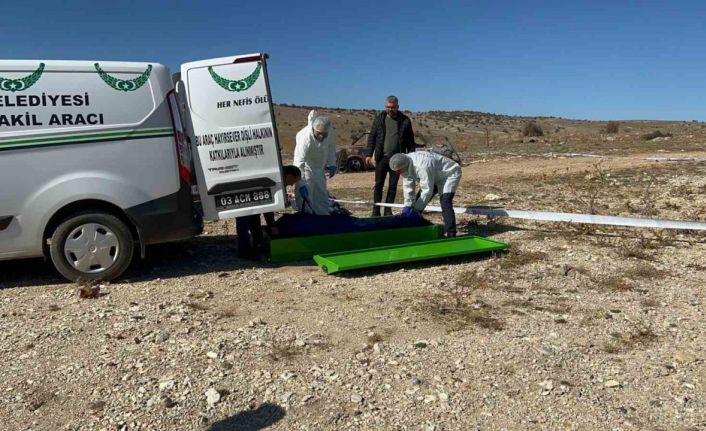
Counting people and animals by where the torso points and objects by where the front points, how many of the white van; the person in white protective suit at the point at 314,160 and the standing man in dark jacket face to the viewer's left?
1

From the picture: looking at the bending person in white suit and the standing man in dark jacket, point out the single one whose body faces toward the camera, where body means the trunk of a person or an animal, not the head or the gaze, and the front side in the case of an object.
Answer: the standing man in dark jacket

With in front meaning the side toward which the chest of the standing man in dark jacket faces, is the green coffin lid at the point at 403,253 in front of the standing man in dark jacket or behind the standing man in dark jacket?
in front

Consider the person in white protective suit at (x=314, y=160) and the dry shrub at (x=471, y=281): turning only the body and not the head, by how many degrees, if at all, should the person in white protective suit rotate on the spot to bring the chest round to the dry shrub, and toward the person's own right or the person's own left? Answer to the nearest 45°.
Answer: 0° — they already face it

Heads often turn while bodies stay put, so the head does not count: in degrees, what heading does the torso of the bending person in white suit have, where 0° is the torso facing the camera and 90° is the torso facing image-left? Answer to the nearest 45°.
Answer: approximately 90°

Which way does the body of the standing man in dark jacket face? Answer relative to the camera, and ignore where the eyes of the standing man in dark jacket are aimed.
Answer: toward the camera

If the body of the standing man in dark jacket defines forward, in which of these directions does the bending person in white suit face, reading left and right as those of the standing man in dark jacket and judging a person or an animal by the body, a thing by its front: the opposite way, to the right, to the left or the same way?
to the right

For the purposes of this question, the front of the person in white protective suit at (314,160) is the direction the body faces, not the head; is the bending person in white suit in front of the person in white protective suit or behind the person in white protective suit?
in front

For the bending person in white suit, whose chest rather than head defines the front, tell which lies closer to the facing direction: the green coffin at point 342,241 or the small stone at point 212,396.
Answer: the green coffin

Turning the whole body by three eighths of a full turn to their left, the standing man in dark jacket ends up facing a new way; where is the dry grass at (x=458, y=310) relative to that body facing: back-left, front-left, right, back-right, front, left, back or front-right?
back-right

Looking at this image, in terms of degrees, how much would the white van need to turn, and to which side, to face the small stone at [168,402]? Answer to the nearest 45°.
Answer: approximately 90° to its left

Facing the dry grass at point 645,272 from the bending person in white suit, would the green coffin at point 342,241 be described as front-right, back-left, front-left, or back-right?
back-right

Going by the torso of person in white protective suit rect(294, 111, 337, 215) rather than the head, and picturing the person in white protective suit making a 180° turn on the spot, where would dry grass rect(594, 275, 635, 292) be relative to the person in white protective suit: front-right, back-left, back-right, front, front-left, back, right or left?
back

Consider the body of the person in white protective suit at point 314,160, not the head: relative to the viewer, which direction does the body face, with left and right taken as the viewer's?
facing the viewer and to the right of the viewer

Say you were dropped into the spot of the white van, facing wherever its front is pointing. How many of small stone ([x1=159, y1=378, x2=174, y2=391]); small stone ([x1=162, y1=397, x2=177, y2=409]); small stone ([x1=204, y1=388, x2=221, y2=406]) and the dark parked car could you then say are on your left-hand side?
3

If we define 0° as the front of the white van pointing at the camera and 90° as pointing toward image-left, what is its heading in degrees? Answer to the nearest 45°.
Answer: approximately 90°

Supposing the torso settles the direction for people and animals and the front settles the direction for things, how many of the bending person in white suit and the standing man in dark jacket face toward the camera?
1

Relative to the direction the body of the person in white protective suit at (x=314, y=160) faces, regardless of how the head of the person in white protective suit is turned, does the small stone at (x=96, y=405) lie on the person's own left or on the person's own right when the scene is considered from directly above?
on the person's own right

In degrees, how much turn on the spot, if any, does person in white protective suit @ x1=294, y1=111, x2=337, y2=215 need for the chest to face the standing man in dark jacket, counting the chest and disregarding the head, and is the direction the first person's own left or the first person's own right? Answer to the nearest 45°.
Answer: approximately 90° to the first person's own left

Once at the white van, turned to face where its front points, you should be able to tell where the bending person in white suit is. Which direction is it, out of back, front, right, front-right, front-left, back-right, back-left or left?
back

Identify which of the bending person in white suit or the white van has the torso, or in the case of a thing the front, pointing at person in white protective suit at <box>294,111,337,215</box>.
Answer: the bending person in white suit
